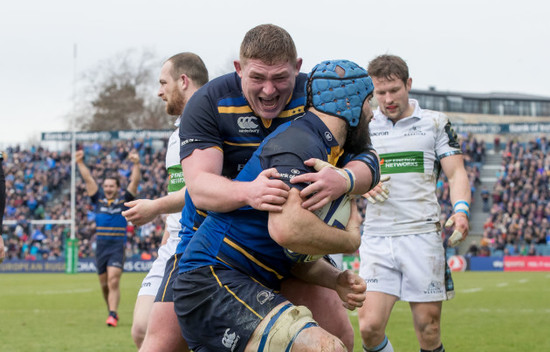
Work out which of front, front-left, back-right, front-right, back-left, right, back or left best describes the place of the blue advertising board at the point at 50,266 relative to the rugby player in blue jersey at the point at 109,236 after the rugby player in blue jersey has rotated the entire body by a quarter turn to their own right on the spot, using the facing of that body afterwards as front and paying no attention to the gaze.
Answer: right

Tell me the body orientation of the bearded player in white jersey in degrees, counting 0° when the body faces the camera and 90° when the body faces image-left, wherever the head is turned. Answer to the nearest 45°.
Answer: approximately 90°

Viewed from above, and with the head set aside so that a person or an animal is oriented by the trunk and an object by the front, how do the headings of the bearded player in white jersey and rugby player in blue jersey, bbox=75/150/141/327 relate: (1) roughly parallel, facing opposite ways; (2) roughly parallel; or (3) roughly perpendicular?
roughly perpendicular

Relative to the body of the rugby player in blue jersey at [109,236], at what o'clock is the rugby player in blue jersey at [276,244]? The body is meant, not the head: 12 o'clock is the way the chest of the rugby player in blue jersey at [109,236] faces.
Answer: the rugby player in blue jersey at [276,244] is roughly at 12 o'clock from the rugby player in blue jersey at [109,236].

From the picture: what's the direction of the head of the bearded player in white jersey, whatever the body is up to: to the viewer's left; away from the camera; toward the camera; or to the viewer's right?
to the viewer's left

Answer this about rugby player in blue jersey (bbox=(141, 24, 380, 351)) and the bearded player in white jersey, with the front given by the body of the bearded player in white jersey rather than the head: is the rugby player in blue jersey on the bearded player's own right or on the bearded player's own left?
on the bearded player's own left
